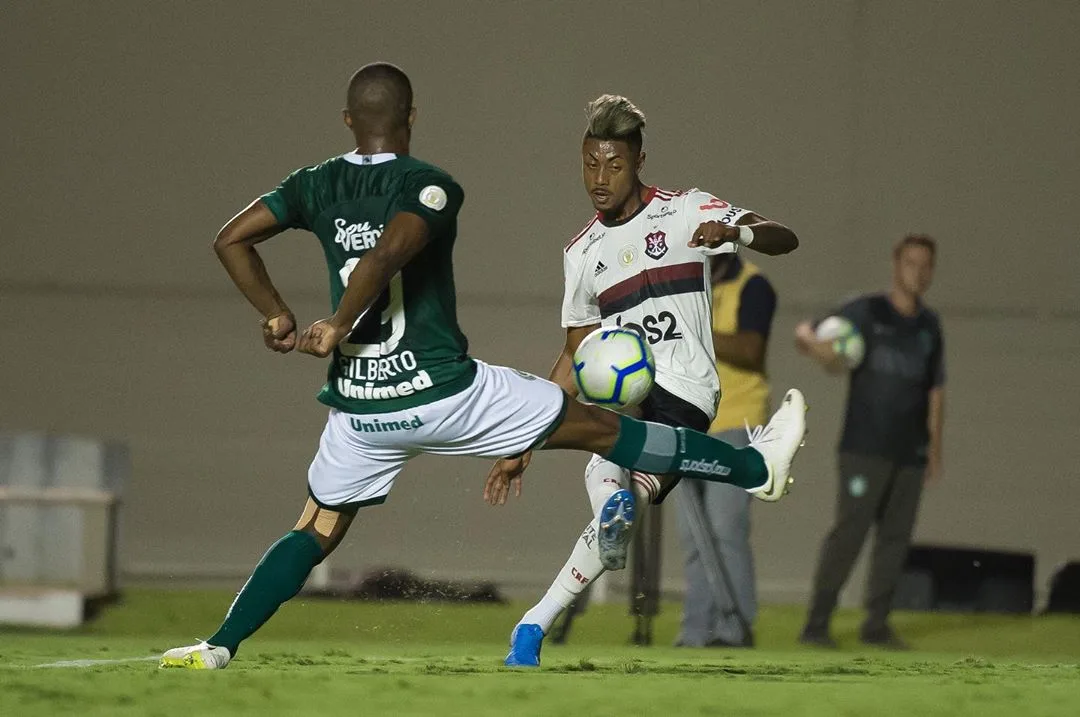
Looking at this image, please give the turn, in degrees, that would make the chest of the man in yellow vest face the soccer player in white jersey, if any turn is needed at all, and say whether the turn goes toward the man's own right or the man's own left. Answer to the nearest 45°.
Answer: approximately 45° to the man's own left

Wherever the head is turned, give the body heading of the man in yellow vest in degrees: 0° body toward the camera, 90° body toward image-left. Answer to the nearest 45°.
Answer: approximately 45°

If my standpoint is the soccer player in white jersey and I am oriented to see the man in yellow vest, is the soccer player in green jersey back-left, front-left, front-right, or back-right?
back-left
